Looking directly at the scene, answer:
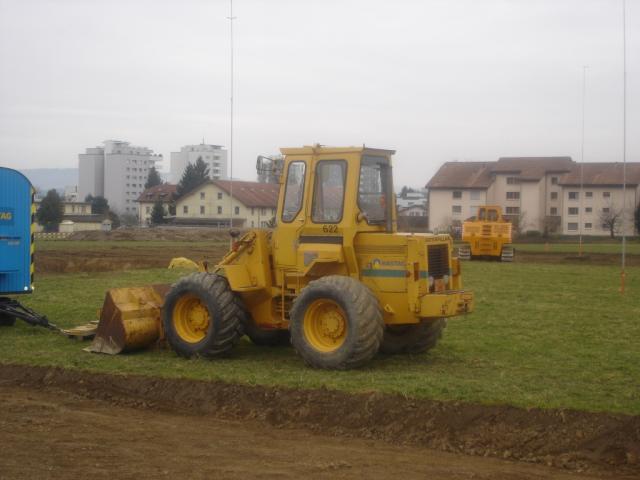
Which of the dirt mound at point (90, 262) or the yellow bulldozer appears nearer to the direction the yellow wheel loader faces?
the dirt mound

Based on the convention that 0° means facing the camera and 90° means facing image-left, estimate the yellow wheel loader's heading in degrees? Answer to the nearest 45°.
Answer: approximately 135°

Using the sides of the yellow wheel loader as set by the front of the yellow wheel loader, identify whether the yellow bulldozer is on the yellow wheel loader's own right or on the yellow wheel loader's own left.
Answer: on the yellow wheel loader's own right

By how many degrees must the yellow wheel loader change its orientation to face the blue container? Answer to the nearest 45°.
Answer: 0° — it already faces it

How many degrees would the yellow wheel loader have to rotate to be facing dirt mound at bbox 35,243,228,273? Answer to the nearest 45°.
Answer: approximately 45° to its right

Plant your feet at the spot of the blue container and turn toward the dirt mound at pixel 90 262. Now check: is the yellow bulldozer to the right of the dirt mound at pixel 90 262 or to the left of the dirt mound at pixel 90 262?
right
